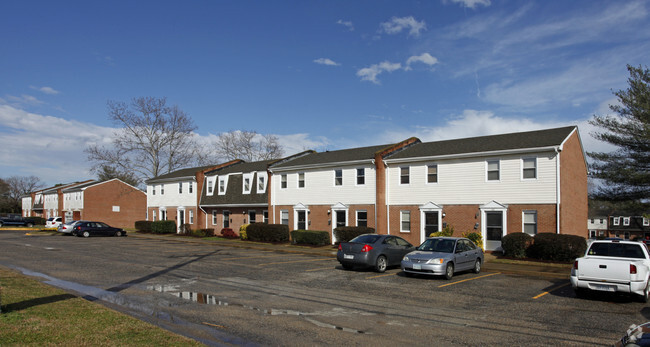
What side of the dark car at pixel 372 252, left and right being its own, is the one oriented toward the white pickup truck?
right

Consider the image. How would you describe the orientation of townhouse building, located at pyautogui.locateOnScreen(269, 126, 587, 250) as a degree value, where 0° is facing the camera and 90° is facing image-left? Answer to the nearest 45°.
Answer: approximately 45°

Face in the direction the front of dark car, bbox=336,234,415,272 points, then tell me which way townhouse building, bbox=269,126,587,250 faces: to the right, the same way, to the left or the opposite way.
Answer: the opposite way

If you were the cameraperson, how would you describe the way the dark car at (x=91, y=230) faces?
facing to the right of the viewer

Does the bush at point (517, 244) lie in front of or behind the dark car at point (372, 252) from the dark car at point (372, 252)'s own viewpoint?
in front

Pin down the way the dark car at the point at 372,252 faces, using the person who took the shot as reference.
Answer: facing away from the viewer and to the right of the viewer
